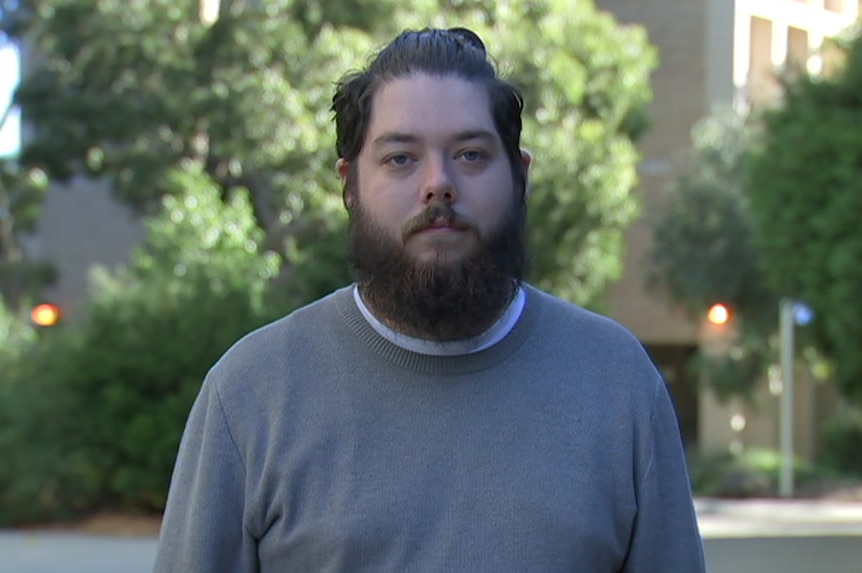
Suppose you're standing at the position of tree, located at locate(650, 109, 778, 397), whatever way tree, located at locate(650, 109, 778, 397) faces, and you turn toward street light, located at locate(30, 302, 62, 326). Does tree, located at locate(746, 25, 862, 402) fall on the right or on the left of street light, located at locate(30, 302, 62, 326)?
left

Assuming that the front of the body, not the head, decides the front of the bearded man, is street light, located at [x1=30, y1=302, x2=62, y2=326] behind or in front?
behind

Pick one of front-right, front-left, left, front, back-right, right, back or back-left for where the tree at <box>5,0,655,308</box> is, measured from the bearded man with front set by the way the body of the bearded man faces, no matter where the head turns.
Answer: back

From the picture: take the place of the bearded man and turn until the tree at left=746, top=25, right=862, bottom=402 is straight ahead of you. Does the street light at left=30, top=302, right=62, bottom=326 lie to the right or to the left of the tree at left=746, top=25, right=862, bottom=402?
left

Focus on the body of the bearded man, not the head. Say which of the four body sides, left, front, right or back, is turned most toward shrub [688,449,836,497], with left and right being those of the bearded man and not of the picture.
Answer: back

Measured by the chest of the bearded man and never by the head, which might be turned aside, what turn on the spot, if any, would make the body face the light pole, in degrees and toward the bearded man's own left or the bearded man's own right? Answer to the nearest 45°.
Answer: approximately 180°

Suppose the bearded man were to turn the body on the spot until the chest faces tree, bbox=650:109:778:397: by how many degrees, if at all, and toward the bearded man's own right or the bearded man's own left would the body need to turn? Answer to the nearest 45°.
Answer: approximately 180°

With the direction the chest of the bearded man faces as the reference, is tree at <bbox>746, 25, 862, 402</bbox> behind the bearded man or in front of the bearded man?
behind

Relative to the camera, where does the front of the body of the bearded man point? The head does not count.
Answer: toward the camera
